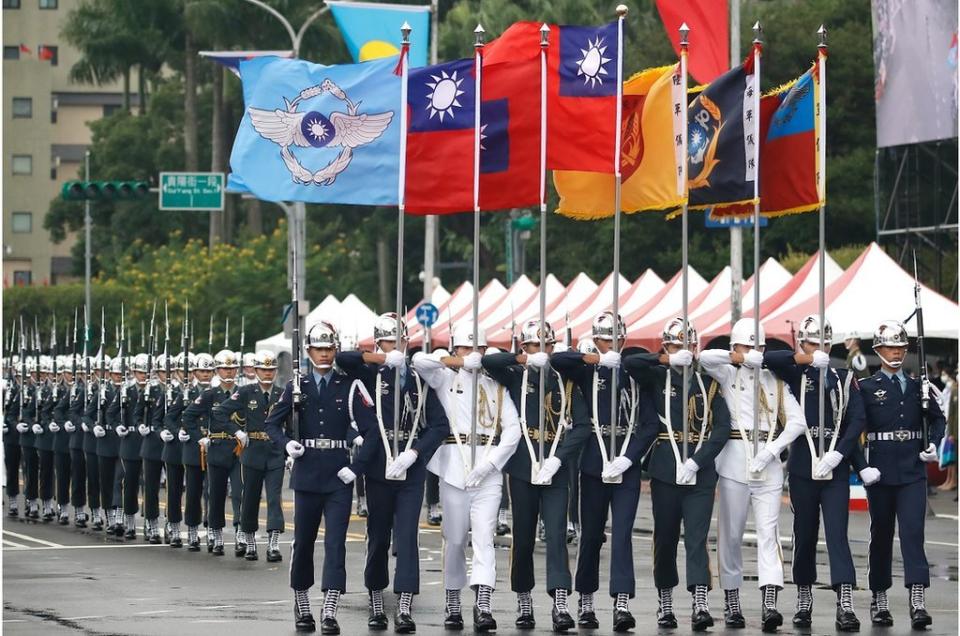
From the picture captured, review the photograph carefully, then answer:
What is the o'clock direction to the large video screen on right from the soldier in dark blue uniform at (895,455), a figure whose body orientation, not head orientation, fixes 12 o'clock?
The large video screen on right is roughly at 6 o'clock from the soldier in dark blue uniform.

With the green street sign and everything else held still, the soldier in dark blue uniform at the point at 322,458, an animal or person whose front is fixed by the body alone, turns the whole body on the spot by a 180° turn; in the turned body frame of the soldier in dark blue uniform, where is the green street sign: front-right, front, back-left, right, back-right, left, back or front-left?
front

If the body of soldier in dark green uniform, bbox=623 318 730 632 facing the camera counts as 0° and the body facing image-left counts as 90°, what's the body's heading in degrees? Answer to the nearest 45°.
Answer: approximately 0°

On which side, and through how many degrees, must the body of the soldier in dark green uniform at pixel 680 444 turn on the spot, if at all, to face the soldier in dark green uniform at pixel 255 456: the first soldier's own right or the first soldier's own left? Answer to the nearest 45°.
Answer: approximately 135° to the first soldier's own right

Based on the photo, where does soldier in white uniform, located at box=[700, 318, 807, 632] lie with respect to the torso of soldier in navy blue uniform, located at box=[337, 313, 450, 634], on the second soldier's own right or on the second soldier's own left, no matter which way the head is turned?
on the second soldier's own left

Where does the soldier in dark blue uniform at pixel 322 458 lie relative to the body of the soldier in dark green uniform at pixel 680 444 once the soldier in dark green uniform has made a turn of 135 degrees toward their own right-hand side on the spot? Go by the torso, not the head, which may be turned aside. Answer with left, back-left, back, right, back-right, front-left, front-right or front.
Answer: front-left
